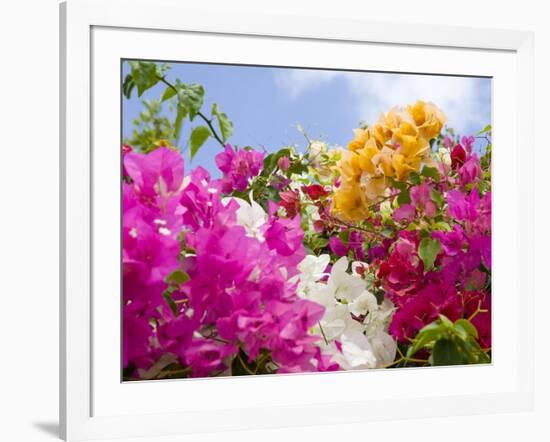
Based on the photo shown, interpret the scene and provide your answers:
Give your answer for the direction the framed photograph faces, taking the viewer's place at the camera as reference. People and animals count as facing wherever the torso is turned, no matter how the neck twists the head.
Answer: facing the viewer and to the right of the viewer

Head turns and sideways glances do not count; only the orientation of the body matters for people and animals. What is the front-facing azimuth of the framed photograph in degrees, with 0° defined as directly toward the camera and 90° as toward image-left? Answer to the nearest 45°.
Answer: approximately 315°
